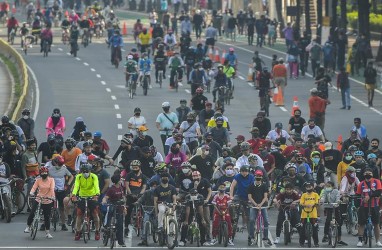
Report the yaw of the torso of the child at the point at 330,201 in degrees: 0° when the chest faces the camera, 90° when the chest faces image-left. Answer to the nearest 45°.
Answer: approximately 0°

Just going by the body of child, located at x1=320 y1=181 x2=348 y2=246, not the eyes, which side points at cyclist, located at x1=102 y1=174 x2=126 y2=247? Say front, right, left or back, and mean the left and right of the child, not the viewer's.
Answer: right

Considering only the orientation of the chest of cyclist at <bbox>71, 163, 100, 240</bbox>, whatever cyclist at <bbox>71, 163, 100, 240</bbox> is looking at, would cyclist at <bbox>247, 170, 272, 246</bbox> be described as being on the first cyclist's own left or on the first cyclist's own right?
on the first cyclist's own left

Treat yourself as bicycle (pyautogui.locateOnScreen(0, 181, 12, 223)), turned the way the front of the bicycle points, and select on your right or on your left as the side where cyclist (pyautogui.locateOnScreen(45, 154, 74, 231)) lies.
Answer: on your left

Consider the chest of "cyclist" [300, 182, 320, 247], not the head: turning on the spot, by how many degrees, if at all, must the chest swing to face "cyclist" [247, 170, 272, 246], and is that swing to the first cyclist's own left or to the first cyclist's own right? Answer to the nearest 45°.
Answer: approximately 90° to the first cyclist's own right

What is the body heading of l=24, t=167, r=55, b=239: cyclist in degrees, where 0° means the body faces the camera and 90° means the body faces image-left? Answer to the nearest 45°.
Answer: approximately 0°
